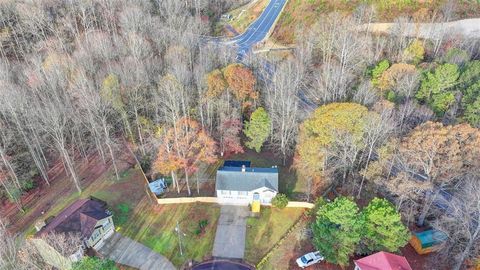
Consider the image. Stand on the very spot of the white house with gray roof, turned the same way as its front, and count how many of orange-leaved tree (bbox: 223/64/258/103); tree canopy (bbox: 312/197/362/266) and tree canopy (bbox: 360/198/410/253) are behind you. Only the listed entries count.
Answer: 1

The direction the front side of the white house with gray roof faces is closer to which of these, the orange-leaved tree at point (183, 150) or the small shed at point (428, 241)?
the small shed

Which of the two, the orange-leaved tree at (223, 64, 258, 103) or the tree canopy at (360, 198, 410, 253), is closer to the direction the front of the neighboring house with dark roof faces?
the tree canopy

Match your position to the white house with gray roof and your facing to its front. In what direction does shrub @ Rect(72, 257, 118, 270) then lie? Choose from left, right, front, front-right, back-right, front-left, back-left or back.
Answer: front-right

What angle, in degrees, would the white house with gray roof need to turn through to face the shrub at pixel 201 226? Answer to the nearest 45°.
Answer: approximately 45° to its right

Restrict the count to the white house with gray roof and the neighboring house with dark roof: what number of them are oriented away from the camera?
0

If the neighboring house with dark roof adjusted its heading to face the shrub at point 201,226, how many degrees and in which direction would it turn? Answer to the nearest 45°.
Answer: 0° — it already faces it

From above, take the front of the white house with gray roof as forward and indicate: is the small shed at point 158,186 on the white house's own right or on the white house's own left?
on the white house's own right

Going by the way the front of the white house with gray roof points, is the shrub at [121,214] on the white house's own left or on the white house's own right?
on the white house's own right

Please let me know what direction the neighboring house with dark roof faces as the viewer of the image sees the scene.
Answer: facing the viewer and to the right of the viewer

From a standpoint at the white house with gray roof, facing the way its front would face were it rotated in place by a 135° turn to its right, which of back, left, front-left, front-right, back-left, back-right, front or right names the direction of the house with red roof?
back

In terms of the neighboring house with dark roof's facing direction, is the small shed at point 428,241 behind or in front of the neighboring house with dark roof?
in front

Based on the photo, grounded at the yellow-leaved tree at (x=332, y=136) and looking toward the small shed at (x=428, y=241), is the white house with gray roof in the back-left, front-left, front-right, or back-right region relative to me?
back-right

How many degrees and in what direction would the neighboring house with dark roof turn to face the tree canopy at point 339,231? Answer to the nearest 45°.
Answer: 0° — it already faces it
